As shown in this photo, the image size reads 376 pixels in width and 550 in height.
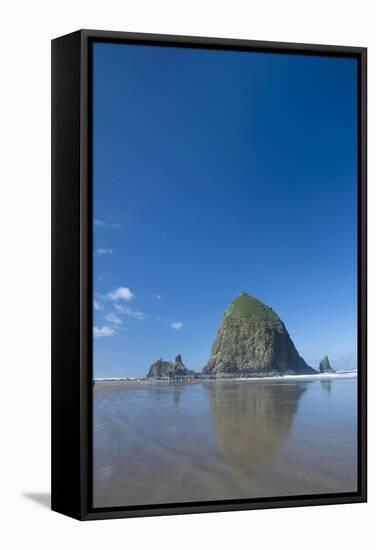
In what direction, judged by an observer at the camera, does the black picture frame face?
facing the viewer and to the right of the viewer
